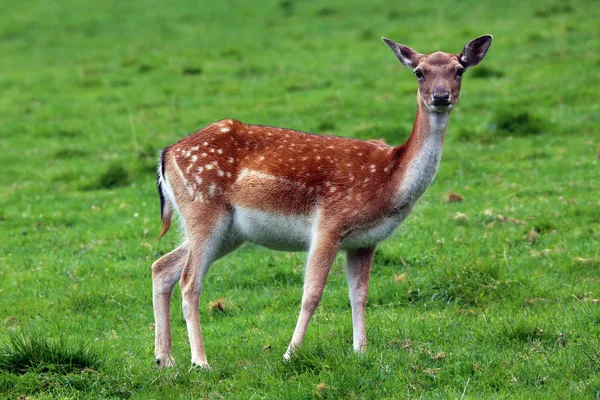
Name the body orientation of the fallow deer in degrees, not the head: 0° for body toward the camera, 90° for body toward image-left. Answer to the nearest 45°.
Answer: approximately 270°
